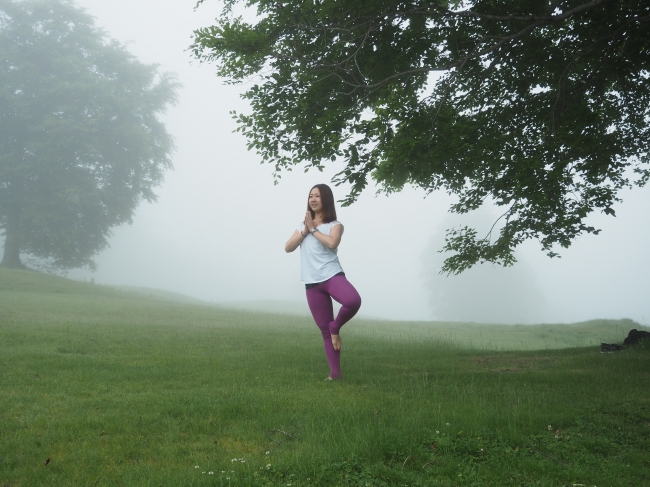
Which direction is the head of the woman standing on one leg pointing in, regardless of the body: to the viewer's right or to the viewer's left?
to the viewer's left

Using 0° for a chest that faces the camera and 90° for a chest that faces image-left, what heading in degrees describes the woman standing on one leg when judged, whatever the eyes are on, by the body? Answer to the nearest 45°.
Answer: approximately 45°

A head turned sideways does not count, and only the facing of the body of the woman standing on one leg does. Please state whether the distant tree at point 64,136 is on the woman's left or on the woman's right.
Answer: on the woman's right
